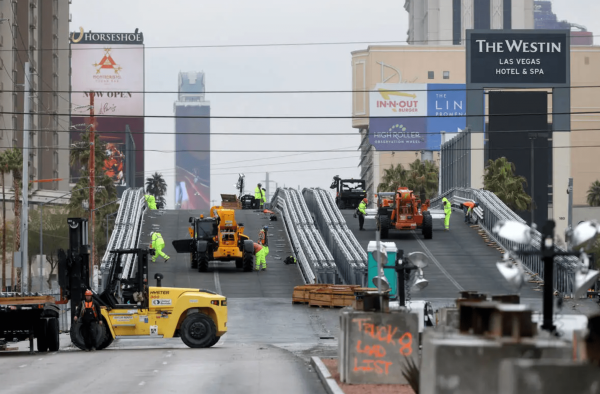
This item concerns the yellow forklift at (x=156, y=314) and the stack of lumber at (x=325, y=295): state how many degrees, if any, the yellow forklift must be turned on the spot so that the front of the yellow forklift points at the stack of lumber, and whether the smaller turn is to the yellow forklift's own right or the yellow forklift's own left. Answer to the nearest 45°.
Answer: approximately 135° to the yellow forklift's own right

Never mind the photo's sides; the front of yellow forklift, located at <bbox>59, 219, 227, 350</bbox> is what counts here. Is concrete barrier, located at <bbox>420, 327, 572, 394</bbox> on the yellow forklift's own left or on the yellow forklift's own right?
on the yellow forklift's own left

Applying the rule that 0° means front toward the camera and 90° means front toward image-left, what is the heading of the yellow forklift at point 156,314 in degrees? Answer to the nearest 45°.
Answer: approximately 90°

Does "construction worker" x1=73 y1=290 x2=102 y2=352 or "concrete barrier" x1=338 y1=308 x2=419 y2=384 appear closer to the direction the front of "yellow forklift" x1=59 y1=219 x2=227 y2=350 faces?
the construction worker

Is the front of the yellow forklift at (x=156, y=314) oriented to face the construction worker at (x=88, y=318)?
yes

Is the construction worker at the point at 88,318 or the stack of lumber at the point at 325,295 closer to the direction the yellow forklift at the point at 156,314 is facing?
the construction worker

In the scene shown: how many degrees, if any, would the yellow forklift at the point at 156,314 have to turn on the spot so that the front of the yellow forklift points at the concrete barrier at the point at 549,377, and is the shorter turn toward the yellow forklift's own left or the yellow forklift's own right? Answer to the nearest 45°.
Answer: approximately 90° to the yellow forklift's own left

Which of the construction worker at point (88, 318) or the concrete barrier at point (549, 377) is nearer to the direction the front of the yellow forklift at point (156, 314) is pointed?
the construction worker
